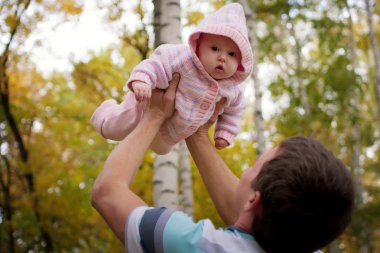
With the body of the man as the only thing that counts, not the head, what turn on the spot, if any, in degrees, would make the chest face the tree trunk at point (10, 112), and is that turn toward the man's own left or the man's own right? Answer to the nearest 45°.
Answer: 0° — they already face it

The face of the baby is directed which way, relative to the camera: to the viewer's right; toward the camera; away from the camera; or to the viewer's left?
toward the camera

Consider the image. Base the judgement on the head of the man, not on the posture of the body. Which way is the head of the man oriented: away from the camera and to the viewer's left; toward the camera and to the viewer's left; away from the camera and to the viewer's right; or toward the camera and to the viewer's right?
away from the camera and to the viewer's left

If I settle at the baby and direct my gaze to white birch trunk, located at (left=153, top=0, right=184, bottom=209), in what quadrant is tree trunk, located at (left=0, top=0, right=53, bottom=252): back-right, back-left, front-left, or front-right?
front-left

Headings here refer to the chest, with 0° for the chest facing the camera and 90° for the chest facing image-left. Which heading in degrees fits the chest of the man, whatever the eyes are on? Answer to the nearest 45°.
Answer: approximately 135°

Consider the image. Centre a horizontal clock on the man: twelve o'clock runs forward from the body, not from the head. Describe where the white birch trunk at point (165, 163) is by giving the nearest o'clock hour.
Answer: The white birch trunk is roughly at 1 o'clock from the man.
